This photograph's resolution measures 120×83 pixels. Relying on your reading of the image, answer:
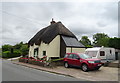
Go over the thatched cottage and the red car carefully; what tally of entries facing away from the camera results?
0

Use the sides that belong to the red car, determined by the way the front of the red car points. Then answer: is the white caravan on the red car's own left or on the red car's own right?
on the red car's own left

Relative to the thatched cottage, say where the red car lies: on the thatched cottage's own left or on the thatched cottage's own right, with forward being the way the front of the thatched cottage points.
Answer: on the thatched cottage's own left

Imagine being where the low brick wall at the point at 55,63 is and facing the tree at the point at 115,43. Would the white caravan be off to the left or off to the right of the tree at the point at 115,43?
right

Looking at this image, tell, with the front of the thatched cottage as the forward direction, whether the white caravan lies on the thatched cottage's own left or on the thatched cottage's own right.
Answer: on the thatched cottage's own left

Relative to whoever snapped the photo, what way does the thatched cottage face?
facing the viewer and to the left of the viewer

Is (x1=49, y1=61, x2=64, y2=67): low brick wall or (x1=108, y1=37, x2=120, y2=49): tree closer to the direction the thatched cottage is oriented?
the low brick wall
